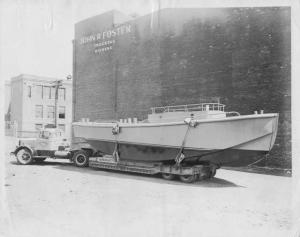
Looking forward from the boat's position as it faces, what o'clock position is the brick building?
The brick building is roughly at 9 o'clock from the boat.

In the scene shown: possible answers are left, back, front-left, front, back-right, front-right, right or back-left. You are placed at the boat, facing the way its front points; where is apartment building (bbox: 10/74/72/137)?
back-left

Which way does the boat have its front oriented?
to the viewer's right
